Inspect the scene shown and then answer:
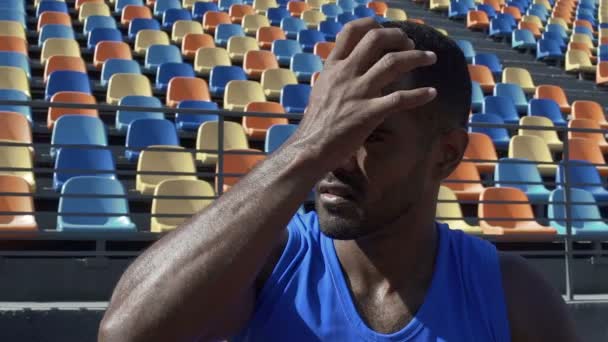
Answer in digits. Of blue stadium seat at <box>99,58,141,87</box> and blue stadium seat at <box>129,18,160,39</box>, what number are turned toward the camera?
2

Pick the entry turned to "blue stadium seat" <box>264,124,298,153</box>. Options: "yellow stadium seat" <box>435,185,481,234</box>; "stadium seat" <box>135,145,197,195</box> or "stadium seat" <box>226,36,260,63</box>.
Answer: "stadium seat" <box>226,36,260,63</box>

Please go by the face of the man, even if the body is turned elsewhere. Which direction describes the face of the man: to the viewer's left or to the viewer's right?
to the viewer's left

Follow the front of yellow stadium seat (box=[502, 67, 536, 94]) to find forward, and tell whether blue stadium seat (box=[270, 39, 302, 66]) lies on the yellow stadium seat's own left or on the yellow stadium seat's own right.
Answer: on the yellow stadium seat's own right

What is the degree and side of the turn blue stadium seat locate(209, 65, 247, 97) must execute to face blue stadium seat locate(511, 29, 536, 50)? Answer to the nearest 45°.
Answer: approximately 135° to its left

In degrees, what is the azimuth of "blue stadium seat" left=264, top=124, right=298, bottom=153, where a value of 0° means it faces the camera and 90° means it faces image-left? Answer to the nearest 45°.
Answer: approximately 0°

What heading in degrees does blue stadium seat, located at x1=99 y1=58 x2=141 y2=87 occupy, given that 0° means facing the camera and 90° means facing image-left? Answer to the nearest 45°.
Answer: approximately 0°

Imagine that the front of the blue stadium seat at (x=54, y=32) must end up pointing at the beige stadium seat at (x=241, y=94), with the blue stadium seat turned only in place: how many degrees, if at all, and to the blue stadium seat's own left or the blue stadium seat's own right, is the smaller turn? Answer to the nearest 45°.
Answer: approximately 45° to the blue stadium seat's own left
